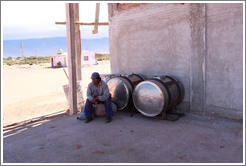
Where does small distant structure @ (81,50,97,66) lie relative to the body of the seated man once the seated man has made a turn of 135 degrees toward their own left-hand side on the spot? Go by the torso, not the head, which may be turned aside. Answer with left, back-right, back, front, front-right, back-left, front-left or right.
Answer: front-left

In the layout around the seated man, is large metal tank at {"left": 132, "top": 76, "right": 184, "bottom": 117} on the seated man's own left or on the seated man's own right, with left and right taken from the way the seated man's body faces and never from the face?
on the seated man's own left

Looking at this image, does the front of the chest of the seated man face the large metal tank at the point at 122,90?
no

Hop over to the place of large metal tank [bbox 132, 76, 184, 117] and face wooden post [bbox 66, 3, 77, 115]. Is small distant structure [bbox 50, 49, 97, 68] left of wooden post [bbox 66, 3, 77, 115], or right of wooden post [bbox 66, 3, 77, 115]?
right

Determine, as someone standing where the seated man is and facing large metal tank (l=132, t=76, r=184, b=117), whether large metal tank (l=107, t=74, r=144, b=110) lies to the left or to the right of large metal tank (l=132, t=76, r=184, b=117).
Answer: left

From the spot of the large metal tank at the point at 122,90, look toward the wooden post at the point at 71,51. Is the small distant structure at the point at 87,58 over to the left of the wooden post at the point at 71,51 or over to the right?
right

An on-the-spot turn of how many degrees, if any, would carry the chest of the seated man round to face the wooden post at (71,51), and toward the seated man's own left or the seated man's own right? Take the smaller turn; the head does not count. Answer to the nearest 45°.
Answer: approximately 135° to the seated man's own right

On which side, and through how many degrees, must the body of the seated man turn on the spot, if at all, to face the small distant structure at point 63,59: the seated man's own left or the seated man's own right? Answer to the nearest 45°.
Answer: approximately 180°

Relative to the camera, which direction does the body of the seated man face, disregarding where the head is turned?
toward the camera
